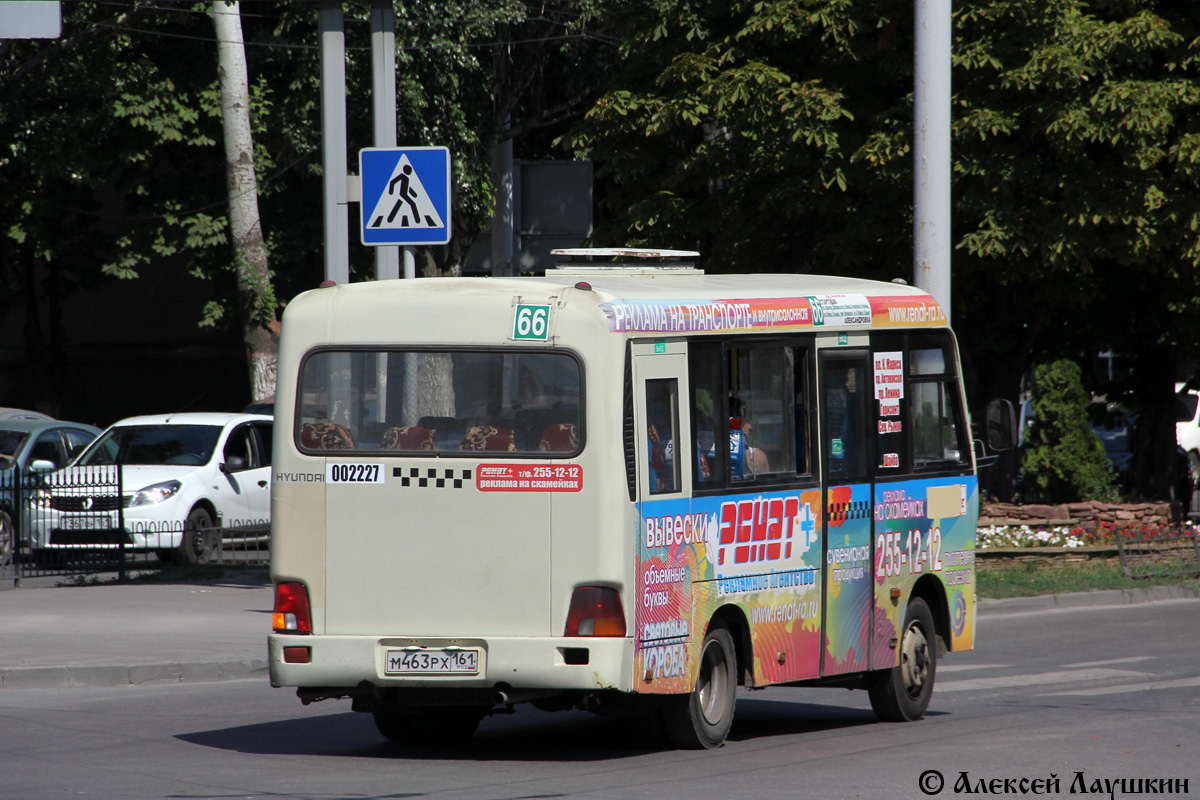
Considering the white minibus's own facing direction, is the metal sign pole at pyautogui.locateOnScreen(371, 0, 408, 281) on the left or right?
on its left

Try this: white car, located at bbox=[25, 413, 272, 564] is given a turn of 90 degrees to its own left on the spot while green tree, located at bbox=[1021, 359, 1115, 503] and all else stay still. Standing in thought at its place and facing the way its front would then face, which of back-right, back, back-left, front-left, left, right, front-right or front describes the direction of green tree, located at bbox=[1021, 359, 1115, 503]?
front-left

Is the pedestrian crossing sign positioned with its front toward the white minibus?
yes

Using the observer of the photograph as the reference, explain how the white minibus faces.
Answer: facing away from the viewer and to the right of the viewer

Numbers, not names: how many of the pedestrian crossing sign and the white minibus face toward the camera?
1

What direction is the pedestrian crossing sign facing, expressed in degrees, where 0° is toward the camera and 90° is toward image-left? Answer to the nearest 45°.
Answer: approximately 0°

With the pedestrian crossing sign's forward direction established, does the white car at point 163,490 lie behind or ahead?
behind

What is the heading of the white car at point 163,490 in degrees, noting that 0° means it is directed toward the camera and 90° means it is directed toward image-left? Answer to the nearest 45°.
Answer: approximately 45°

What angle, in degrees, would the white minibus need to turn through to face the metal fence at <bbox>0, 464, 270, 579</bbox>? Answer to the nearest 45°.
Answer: approximately 90° to its left

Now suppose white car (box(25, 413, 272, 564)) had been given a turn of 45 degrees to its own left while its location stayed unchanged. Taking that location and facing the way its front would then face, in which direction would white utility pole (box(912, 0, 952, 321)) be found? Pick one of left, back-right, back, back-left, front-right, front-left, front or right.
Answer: front-left

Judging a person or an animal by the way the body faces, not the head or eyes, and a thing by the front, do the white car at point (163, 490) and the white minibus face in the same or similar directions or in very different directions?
very different directions

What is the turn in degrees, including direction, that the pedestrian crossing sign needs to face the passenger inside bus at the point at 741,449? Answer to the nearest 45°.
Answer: approximately 45° to its left

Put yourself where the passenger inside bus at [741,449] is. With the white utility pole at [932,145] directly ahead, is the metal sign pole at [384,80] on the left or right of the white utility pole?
left
